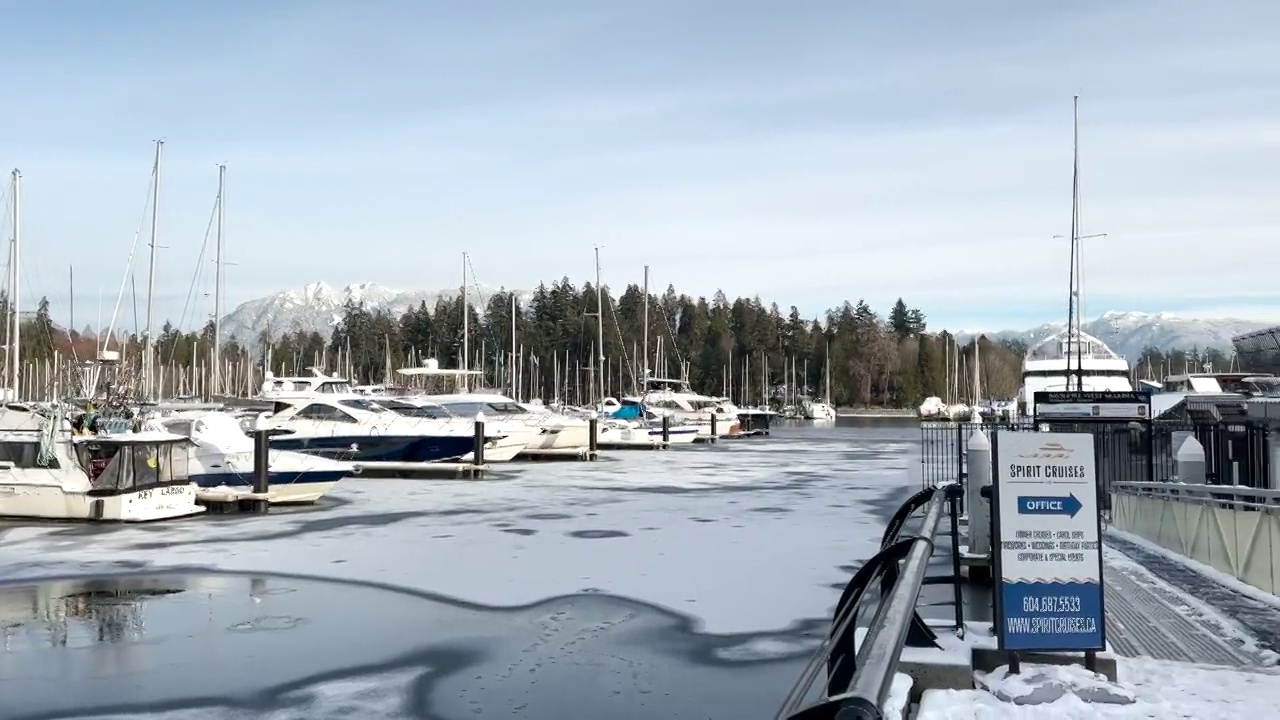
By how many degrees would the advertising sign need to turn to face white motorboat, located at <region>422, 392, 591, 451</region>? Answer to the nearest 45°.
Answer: approximately 135° to its right

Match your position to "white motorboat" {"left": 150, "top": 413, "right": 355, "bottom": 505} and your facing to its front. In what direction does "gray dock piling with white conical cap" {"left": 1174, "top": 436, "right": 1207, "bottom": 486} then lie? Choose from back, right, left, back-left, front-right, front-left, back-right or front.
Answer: front-right

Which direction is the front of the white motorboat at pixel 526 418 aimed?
to the viewer's right

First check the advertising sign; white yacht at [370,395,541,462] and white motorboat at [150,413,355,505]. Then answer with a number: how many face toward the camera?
1

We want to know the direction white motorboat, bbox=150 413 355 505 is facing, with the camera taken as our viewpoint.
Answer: facing to the right of the viewer

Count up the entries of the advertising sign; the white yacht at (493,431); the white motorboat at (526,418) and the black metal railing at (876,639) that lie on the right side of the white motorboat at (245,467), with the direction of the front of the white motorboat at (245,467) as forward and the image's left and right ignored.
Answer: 2

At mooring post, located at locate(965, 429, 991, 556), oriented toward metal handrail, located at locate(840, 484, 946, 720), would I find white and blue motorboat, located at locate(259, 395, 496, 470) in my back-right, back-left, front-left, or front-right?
back-right

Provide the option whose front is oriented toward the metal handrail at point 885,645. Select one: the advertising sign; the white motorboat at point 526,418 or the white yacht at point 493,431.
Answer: the advertising sign

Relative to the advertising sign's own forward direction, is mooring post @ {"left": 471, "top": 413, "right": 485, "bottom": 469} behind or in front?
behind

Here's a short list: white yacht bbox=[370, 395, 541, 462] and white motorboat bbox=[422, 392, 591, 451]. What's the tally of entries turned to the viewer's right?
2

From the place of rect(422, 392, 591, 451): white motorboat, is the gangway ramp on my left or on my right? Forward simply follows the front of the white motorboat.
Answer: on my right

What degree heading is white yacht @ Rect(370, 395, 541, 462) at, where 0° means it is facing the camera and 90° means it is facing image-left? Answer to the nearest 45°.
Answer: approximately 270°

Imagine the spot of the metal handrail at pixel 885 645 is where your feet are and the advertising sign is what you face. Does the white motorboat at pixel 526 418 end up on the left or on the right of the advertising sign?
left
